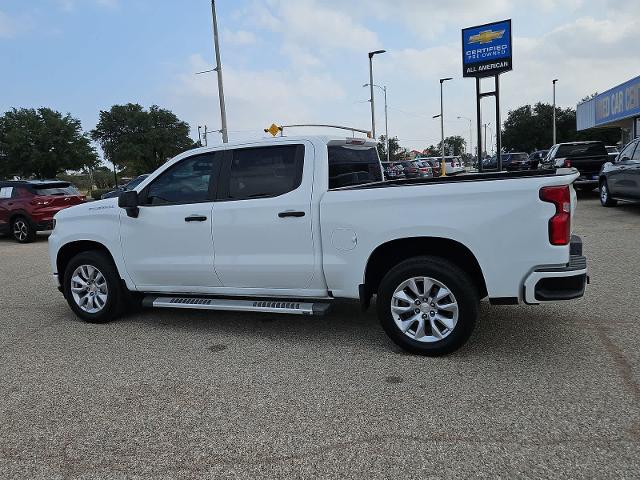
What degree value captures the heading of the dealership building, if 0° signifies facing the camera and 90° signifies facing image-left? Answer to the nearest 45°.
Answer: approximately 45°

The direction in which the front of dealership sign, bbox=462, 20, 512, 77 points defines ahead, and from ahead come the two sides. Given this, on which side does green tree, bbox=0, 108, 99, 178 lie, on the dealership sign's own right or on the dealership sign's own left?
on the dealership sign's own right

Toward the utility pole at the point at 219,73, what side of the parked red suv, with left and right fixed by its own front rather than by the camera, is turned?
right

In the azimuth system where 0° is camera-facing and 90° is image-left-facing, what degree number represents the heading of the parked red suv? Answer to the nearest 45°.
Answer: approximately 135°

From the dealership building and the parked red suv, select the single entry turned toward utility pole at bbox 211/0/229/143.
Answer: the dealership building

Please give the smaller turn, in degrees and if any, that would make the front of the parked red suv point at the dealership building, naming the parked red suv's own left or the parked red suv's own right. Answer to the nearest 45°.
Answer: approximately 135° to the parked red suv's own right

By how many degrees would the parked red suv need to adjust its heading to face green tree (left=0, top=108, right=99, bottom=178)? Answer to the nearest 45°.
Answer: approximately 45° to its right
